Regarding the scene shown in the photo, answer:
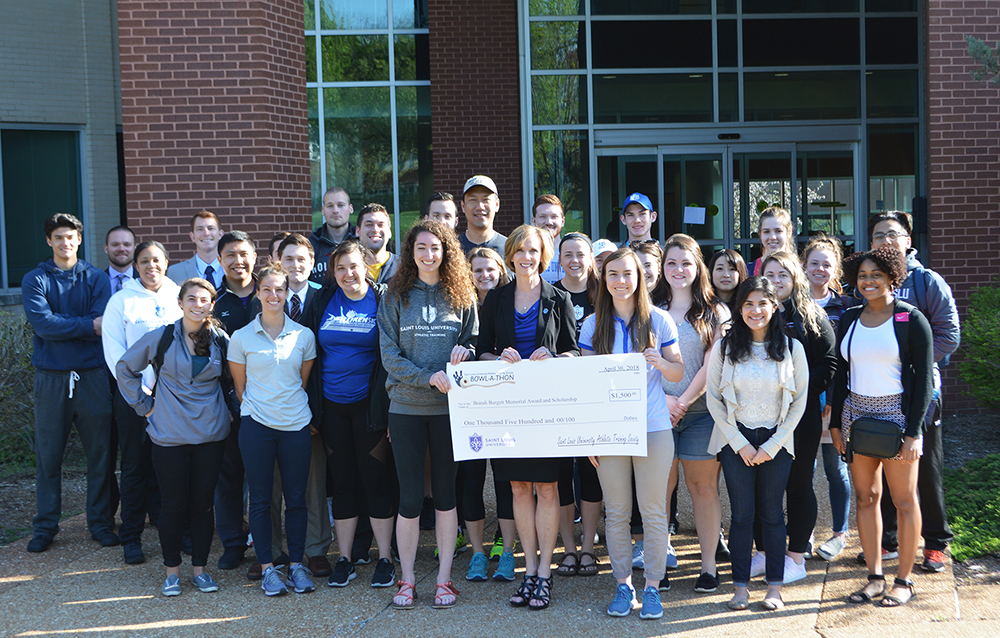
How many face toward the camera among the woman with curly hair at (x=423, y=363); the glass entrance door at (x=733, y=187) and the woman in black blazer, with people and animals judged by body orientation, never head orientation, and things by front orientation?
3

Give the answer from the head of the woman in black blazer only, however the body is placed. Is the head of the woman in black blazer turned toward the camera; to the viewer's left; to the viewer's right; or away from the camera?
toward the camera

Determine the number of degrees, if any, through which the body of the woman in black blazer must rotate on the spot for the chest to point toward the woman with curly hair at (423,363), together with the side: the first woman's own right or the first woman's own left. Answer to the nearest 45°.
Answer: approximately 90° to the first woman's own right

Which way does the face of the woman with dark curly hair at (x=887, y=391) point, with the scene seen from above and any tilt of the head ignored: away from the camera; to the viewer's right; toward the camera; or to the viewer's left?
toward the camera

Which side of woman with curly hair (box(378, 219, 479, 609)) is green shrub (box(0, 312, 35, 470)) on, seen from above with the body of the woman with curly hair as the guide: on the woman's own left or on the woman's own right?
on the woman's own right

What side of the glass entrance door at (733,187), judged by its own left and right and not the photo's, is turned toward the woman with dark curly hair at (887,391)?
front

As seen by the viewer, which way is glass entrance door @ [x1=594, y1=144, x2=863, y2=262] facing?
toward the camera

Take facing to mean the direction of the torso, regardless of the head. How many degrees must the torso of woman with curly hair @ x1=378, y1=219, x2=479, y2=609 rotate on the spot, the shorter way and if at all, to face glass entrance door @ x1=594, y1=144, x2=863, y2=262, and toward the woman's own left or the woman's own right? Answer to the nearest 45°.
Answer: approximately 135° to the woman's own left

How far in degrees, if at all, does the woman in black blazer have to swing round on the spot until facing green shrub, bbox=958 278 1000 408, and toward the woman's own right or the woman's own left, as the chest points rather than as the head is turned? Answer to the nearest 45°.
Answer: approximately 135° to the woman's own left

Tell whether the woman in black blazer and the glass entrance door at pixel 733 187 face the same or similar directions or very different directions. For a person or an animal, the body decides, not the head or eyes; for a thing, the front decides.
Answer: same or similar directions

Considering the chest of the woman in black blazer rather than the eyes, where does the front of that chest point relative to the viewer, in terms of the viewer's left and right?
facing the viewer

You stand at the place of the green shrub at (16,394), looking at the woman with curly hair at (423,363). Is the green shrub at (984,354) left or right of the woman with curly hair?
left

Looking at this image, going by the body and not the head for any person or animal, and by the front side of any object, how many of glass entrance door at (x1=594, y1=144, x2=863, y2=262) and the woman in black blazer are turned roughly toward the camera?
2

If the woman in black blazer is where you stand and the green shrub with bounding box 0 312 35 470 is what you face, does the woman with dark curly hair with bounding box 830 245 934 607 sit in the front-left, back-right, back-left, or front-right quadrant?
back-right

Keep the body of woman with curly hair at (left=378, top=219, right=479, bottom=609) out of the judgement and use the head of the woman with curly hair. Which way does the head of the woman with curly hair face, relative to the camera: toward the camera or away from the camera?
toward the camera

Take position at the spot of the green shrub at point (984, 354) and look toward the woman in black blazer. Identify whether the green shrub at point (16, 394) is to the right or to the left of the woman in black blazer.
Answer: right
